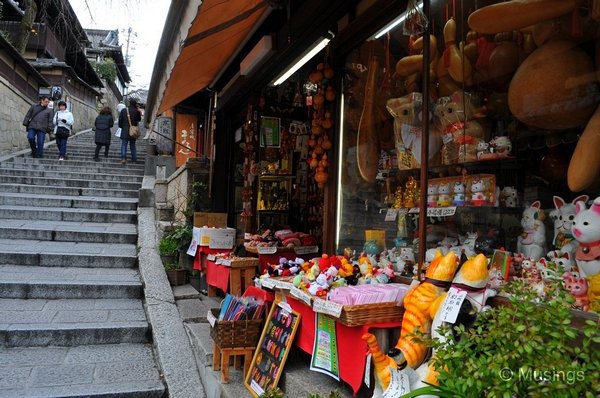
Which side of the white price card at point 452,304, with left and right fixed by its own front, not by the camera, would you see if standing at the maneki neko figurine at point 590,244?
left

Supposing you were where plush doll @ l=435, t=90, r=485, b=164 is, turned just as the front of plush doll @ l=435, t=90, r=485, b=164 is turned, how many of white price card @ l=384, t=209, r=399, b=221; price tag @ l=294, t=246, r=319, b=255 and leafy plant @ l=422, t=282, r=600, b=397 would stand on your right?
2

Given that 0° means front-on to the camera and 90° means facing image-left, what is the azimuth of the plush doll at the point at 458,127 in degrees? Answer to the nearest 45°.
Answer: approximately 45°

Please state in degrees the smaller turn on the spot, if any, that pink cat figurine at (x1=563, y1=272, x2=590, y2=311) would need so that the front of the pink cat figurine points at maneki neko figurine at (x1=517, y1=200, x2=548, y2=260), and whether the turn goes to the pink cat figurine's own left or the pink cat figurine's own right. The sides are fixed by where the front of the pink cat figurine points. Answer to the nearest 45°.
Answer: approximately 90° to the pink cat figurine's own right

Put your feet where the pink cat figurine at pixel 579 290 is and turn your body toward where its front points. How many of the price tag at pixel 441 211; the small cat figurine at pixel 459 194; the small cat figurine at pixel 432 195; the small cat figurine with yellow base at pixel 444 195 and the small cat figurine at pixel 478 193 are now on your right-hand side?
5

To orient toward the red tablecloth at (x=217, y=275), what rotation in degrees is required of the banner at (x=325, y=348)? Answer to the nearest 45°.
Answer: approximately 90° to its right

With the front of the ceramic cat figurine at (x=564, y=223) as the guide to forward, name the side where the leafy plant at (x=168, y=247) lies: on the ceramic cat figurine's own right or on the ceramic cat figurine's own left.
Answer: on the ceramic cat figurine's own right
